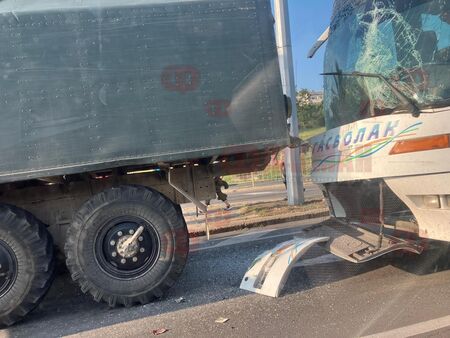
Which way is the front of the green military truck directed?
to the viewer's left

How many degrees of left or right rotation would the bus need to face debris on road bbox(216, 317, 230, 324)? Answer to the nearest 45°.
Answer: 0° — it already faces it

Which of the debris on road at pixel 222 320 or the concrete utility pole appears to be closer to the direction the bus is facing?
the debris on road

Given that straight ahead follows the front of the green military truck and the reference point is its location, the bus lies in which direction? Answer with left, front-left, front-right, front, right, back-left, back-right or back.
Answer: back

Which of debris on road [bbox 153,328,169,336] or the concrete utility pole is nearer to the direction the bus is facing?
the debris on road

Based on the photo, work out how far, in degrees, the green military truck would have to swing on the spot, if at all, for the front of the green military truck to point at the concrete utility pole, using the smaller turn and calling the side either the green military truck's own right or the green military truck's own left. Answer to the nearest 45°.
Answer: approximately 135° to the green military truck's own right
